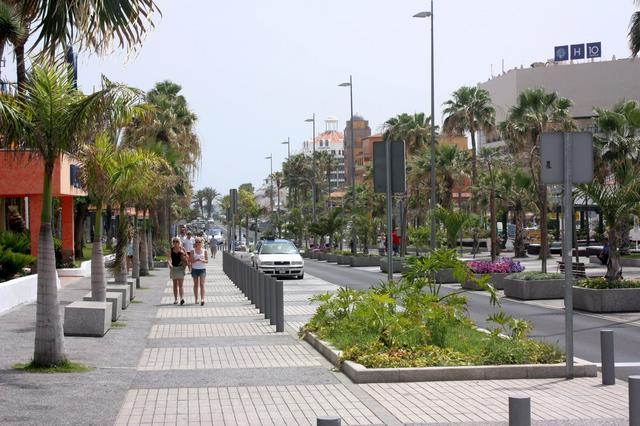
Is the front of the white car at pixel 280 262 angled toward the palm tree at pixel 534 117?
no

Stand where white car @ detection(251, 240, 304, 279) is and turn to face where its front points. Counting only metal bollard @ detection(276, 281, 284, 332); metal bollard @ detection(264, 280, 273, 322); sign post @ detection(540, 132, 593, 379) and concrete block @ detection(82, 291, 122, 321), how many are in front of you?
4

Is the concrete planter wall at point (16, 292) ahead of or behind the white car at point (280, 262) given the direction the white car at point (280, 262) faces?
ahead

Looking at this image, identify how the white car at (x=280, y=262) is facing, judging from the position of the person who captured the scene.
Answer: facing the viewer

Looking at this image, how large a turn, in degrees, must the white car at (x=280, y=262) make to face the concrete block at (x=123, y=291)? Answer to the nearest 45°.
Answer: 0° — it already faces it

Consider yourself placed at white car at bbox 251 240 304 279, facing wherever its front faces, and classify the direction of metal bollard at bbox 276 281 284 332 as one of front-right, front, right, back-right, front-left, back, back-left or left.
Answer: front

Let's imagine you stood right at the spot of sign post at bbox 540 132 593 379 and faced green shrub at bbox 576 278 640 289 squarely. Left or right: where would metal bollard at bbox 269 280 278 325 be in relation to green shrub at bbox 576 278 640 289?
left

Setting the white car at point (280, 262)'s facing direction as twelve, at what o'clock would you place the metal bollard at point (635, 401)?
The metal bollard is roughly at 12 o'clock from the white car.

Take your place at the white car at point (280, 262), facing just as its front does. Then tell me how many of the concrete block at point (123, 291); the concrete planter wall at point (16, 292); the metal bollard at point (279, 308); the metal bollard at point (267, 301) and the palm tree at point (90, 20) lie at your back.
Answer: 0

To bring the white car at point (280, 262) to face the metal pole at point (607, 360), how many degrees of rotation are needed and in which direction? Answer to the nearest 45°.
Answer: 0° — it already faces it

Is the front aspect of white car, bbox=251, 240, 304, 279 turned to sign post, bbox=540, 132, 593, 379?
yes

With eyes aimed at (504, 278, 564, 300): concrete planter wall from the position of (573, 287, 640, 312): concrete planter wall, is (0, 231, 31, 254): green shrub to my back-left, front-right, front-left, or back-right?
front-left

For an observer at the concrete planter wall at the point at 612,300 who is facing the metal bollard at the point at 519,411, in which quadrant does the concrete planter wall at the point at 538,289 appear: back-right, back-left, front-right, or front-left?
back-right

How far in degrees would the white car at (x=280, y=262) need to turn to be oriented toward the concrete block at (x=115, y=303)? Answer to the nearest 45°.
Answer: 0° — it already faces it

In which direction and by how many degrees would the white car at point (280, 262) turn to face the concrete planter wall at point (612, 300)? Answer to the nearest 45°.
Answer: approximately 45° to its left

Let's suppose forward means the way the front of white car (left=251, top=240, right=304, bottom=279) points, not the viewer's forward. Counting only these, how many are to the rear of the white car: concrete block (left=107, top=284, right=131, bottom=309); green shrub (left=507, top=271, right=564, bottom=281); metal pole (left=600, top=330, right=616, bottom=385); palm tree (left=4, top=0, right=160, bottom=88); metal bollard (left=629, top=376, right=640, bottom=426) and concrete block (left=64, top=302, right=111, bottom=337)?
0

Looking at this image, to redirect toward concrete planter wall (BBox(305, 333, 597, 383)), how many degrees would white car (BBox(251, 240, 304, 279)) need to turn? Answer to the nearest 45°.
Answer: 0° — it already faces it

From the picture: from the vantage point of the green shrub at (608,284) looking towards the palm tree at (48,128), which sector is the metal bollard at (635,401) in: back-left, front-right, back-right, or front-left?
front-left

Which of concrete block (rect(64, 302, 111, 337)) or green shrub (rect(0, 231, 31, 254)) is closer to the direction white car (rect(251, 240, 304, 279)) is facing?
the concrete block

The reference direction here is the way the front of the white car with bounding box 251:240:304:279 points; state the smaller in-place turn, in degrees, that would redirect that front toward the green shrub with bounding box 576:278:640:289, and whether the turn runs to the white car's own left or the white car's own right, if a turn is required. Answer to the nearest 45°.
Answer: approximately 45° to the white car's own left
